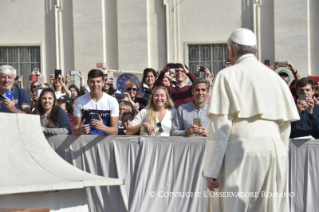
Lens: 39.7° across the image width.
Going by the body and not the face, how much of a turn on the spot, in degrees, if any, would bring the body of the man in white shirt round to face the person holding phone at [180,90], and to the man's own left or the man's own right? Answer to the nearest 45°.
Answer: approximately 135° to the man's own left

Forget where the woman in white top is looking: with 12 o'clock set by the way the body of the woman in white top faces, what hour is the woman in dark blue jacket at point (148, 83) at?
The woman in dark blue jacket is roughly at 6 o'clock from the woman in white top.

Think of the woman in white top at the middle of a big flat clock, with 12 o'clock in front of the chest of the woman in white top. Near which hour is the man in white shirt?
The man in white shirt is roughly at 3 o'clock from the woman in white top.

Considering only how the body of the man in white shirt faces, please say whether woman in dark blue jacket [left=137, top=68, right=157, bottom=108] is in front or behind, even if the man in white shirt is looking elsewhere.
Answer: behind

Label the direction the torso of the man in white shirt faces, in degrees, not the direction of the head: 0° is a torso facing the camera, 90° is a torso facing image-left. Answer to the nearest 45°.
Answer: approximately 0°

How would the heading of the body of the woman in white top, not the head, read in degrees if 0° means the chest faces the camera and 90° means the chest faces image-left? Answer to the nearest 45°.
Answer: approximately 0°

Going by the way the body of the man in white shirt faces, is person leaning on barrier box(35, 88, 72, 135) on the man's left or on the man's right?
on the man's right

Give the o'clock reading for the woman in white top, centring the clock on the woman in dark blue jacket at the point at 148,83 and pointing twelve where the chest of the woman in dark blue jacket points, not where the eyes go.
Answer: The woman in white top is roughly at 12 o'clock from the woman in dark blue jacket.
